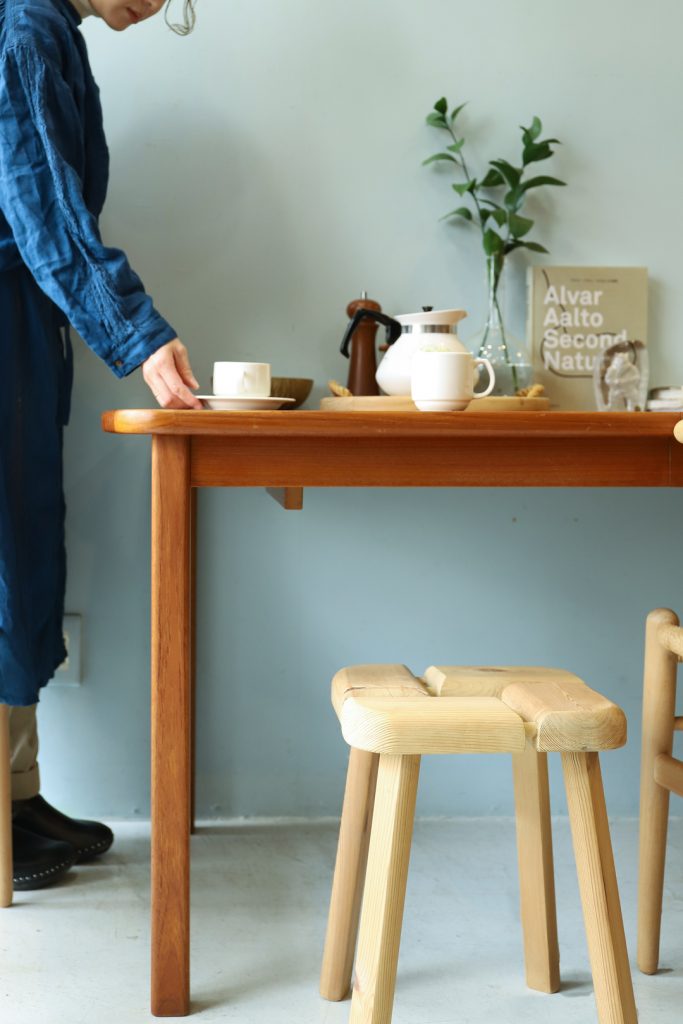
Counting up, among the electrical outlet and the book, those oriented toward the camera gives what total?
2

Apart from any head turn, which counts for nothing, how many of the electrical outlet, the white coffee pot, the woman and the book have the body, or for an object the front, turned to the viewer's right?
2

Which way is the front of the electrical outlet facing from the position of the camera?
facing the viewer

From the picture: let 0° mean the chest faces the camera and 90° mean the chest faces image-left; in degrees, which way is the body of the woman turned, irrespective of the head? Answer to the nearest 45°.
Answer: approximately 270°

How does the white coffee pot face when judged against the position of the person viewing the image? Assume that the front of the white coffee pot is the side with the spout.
facing to the right of the viewer

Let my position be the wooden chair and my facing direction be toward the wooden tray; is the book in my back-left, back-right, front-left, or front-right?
front-right

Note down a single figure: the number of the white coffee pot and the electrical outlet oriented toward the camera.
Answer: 1

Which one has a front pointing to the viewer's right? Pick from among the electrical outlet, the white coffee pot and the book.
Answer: the white coffee pot

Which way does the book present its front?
toward the camera
